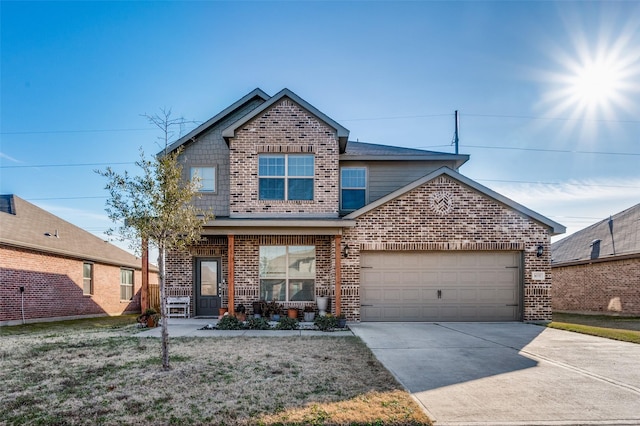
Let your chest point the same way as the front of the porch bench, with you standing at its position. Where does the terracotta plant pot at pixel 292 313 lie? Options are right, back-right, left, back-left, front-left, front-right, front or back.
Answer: front-left

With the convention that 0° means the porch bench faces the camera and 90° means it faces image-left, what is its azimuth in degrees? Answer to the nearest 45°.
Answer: approximately 0°

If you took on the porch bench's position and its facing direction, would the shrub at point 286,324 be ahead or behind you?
ahead

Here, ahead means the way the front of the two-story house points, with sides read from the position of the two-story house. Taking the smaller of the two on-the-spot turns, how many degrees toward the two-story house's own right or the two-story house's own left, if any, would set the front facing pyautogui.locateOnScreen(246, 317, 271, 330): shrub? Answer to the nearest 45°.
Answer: approximately 45° to the two-story house's own right

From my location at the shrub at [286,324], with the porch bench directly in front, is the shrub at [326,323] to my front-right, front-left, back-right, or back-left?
back-right

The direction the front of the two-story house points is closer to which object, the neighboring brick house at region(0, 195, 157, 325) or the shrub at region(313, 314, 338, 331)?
the shrub

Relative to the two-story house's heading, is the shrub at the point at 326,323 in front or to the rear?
in front

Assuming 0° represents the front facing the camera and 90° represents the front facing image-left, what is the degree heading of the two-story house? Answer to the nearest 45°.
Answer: approximately 0°

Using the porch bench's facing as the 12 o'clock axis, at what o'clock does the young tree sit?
The young tree is roughly at 12 o'clock from the porch bench.

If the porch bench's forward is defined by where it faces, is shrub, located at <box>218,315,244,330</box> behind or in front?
in front
